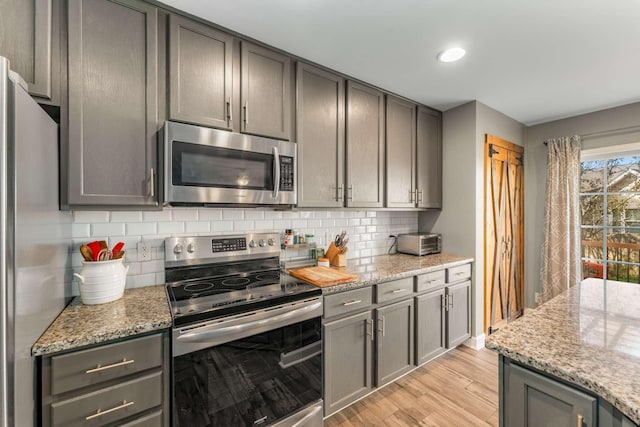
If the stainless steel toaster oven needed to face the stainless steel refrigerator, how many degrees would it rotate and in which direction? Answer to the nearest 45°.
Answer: approximately 90° to its right

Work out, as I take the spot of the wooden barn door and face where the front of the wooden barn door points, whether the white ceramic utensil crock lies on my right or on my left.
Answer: on my right

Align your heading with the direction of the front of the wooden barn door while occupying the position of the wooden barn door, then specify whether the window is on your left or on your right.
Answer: on your left

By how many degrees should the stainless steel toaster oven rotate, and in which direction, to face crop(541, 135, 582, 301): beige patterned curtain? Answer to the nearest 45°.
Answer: approximately 90° to its left

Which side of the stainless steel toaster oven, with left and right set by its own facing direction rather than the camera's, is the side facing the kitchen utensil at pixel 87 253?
right

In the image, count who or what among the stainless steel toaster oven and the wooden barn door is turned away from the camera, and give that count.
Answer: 0

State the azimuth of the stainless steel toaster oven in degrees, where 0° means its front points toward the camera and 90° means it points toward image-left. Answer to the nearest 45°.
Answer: approximately 315°

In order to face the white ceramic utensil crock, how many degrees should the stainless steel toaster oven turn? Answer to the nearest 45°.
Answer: approximately 90° to its right

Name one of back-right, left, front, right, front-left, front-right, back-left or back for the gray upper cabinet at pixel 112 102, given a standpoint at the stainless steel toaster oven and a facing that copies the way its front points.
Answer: right

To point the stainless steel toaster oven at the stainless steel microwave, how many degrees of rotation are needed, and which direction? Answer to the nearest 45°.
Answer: approximately 90° to its right

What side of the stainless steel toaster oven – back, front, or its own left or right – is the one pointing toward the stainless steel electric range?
right
